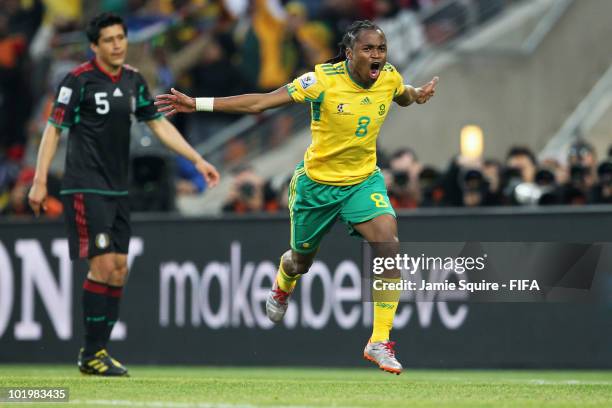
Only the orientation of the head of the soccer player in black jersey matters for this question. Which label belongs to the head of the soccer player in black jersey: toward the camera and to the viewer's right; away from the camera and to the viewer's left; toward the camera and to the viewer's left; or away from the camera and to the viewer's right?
toward the camera and to the viewer's right

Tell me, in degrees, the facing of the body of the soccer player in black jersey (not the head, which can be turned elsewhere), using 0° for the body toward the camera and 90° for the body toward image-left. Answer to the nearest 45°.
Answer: approximately 315°

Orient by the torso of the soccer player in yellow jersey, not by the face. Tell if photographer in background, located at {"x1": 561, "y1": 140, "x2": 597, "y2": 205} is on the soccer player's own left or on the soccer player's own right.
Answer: on the soccer player's own left

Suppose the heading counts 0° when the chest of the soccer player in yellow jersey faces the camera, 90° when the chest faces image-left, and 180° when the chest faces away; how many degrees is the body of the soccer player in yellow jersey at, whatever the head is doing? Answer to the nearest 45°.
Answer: approximately 315°

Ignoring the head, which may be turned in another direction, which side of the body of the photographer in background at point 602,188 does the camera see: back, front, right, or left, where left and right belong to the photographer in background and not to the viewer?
front

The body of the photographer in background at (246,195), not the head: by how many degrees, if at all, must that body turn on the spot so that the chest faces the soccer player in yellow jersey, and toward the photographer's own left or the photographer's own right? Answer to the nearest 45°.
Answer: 0° — they already face them

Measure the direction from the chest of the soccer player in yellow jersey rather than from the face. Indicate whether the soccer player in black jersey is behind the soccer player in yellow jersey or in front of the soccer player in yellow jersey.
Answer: behind

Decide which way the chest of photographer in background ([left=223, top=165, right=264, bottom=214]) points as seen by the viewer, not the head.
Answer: toward the camera

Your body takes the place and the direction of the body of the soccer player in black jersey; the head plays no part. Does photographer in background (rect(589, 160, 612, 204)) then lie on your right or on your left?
on your left

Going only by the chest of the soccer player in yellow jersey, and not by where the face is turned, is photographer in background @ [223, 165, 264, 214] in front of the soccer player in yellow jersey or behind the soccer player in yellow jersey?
behind

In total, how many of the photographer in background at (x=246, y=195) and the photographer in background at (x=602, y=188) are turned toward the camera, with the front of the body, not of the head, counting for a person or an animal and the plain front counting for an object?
2
